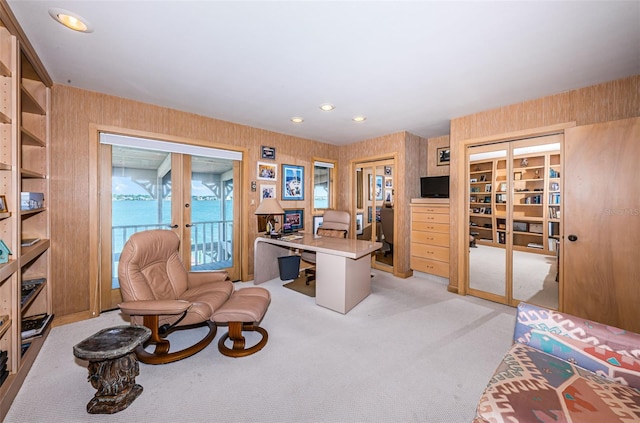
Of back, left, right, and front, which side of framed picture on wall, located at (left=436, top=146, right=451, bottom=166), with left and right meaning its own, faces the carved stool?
front

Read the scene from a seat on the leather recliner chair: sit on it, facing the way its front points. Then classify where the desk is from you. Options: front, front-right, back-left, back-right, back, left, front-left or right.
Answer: front-left

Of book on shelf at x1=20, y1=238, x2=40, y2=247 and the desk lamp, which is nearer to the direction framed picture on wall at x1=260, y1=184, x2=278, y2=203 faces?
the desk lamp

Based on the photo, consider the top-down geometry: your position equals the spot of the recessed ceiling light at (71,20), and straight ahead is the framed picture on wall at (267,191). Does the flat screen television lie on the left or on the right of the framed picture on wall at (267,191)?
right

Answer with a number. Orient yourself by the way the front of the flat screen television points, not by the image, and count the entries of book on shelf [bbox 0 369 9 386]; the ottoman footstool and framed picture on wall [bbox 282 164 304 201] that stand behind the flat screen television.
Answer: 0

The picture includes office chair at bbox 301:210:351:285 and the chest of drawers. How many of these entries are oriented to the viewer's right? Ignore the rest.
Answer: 0

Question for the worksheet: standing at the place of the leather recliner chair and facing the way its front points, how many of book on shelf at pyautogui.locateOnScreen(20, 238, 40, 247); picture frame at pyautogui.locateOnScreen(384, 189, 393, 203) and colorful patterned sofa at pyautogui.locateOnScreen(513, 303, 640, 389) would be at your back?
1

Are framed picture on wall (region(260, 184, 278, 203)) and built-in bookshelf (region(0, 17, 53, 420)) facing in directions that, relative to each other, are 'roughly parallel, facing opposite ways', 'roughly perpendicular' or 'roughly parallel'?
roughly perpendicular

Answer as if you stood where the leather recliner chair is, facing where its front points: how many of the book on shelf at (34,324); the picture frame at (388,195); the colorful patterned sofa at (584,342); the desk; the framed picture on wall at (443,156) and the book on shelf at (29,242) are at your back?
2

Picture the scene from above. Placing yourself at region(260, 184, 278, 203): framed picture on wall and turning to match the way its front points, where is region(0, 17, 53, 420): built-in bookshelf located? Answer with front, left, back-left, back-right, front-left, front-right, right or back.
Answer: right

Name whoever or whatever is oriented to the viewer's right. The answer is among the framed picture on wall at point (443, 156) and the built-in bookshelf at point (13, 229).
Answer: the built-in bookshelf

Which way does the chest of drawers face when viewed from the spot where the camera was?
facing the viewer and to the left of the viewer

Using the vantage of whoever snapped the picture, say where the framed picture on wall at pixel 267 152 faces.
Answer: facing the viewer and to the right of the viewer

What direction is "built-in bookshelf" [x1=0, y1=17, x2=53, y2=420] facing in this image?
to the viewer's right

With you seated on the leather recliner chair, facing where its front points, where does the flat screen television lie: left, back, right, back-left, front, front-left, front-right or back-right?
front-left

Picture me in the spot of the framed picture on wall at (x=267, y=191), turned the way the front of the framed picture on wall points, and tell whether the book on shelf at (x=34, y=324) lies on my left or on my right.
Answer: on my right

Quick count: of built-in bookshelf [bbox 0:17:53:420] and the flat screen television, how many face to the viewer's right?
1
